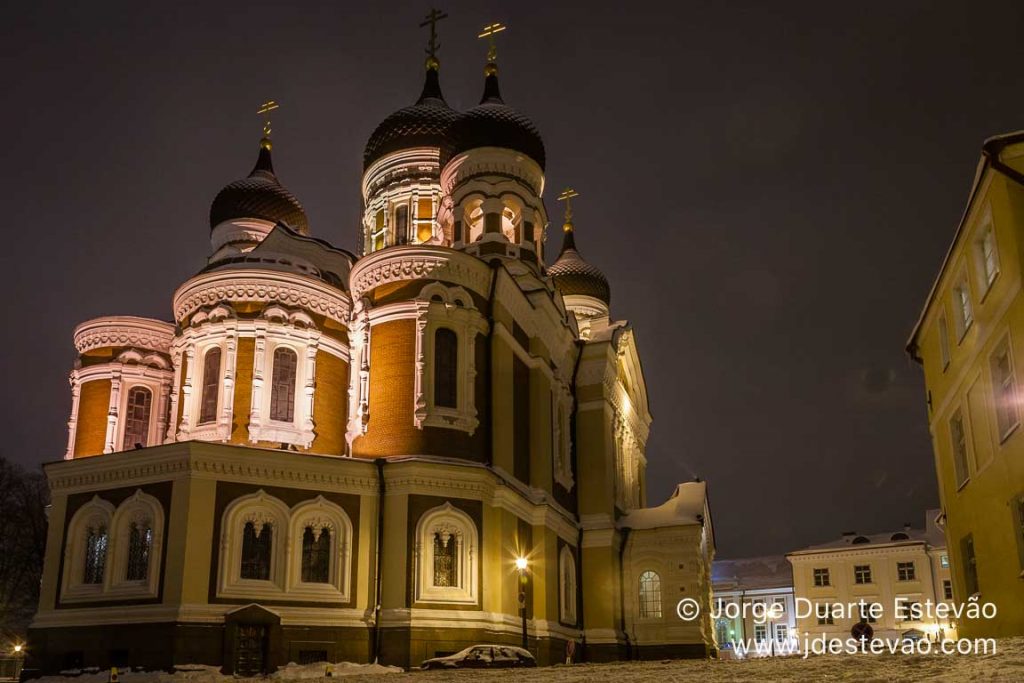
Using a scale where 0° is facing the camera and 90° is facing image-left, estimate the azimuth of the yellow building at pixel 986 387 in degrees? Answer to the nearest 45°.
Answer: approximately 45°

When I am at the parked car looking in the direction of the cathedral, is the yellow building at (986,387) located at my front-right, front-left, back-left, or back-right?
back-right

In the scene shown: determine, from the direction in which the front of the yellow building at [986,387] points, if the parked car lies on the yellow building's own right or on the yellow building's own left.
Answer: on the yellow building's own right
